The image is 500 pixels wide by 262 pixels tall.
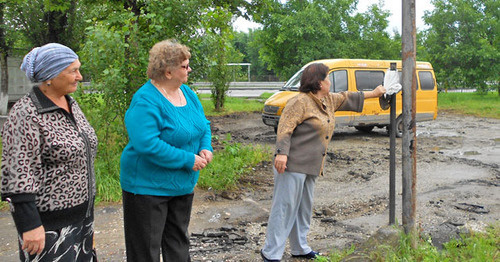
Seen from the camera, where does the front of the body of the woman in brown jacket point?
to the viewer's right

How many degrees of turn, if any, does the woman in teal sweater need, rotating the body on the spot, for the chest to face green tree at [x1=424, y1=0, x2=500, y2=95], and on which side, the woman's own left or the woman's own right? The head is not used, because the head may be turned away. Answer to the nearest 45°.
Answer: approximately 90° to the woman's own left

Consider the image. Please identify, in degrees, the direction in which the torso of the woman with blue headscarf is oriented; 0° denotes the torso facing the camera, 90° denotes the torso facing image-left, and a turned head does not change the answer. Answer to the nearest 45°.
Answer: approximately 315°

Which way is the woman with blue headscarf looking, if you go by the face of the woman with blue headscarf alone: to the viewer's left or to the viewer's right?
to the viewer's right

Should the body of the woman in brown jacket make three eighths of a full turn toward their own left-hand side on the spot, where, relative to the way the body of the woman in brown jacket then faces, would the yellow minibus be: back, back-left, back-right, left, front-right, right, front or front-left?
front-right

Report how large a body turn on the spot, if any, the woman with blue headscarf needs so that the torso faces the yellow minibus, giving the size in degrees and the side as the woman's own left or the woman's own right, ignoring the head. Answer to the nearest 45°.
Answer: approximately 90° to the woman's own left

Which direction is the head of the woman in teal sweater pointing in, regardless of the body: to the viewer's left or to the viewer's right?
to the viewer's right

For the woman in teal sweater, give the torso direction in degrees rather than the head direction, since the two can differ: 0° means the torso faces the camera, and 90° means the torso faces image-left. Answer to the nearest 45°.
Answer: approximately 315°
